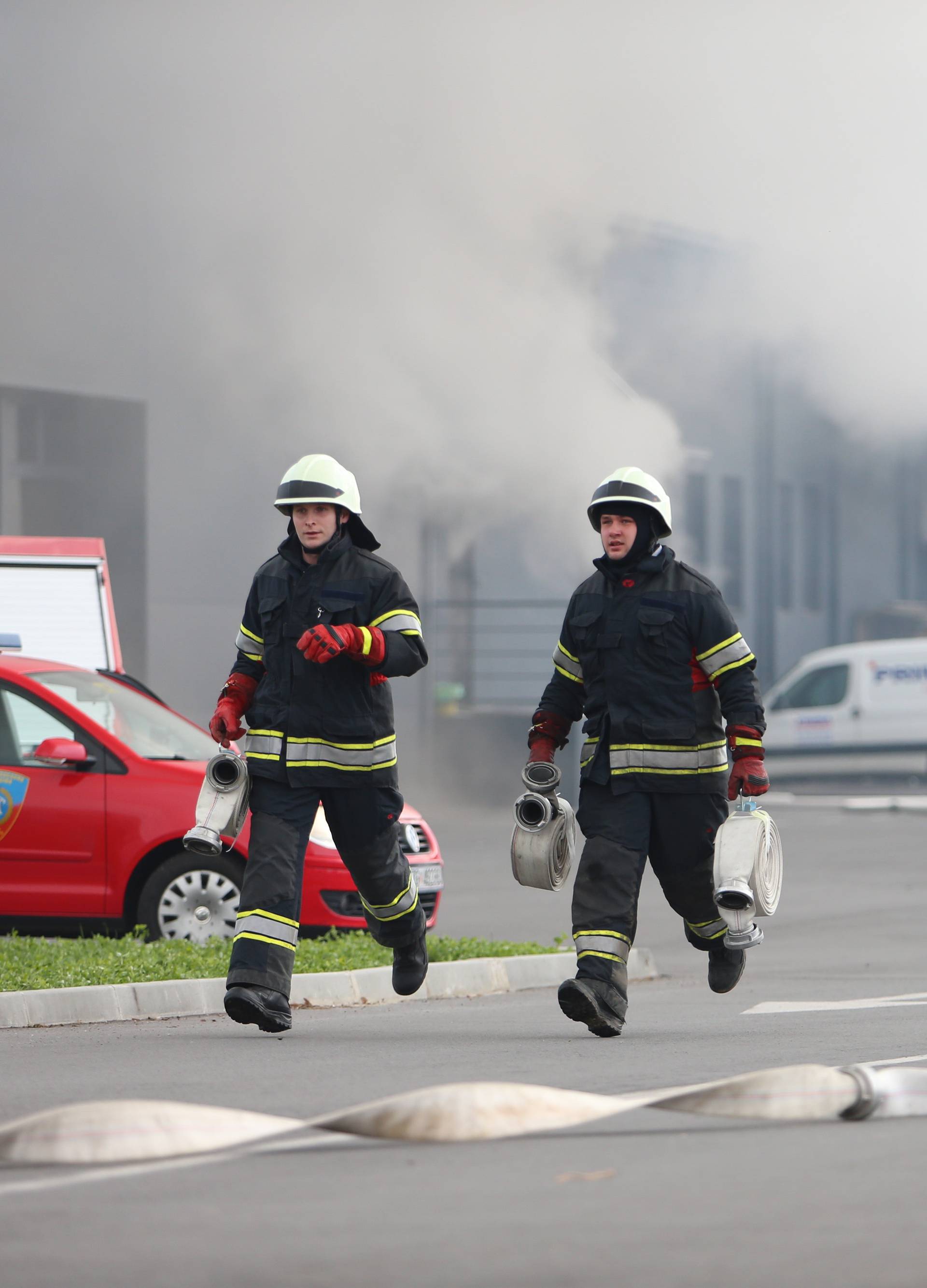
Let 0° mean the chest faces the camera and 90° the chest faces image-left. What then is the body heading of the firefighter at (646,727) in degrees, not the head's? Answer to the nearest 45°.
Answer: approximately 45°

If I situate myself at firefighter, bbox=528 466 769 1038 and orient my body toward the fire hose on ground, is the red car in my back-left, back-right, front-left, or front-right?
back-right

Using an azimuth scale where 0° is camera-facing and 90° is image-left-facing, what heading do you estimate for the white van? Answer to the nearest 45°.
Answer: approximately 90°

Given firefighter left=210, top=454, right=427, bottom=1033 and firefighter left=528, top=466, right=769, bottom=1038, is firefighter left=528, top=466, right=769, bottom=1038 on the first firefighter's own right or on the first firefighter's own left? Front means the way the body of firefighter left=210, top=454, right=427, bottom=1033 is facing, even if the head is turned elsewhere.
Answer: on the first firefighter's own left

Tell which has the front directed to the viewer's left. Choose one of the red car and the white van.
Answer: the white van

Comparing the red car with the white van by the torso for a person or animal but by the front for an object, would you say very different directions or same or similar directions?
very different directions

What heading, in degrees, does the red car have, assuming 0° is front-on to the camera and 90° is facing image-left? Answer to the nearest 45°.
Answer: approximately 315°

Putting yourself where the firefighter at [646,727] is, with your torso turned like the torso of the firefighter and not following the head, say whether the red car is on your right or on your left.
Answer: on your right

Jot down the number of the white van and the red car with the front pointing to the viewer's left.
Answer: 1

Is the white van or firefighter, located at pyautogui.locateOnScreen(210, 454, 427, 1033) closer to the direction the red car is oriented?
the firefighter
